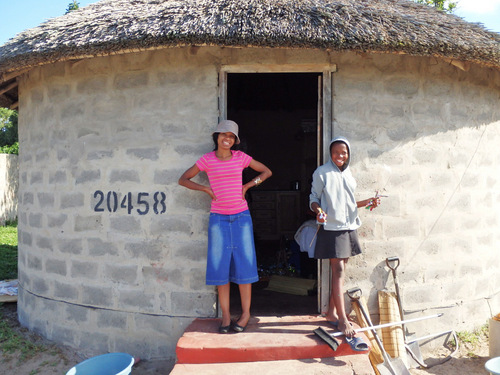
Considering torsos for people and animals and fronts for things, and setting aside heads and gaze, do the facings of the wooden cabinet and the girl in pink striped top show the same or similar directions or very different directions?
same or similar directions

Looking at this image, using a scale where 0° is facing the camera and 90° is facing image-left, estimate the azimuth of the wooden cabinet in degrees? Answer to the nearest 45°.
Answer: approximately 0°

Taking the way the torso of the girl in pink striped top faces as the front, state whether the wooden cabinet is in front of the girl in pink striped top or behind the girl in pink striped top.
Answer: behind

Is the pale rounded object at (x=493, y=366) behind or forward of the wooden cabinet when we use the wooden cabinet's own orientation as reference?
forward

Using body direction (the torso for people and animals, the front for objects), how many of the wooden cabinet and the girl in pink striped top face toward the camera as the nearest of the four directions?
2

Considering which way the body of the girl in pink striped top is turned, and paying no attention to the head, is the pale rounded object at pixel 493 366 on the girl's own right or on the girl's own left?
on the girl's own left

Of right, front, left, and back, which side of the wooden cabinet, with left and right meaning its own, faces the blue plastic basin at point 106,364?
front

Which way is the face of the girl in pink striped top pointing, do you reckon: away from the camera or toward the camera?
toward the camera

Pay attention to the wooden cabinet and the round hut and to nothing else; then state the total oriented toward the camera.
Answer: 2

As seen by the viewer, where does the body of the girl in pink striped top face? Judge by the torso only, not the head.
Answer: toward the camera

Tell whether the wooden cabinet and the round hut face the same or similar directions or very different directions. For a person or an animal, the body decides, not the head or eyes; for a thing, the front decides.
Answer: same or similar directions
